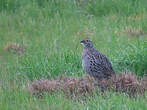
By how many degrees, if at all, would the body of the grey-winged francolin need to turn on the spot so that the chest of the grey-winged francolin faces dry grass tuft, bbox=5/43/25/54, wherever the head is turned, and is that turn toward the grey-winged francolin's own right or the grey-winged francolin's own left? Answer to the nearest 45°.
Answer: approximately 45° to the grey-winged francolin's own right

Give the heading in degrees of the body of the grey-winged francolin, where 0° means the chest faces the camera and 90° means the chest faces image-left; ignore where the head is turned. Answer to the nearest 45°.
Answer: approximately 90°

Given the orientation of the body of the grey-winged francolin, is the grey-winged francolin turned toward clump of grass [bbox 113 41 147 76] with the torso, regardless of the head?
no

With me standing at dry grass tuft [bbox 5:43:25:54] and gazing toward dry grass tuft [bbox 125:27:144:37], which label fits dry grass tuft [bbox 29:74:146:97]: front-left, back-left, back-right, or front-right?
front-right

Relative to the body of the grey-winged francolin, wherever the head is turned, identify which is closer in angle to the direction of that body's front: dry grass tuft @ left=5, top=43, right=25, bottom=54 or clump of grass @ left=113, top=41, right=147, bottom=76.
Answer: the dry grass tuft

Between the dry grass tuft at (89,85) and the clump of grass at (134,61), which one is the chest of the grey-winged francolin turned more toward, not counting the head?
the dry grass tuft

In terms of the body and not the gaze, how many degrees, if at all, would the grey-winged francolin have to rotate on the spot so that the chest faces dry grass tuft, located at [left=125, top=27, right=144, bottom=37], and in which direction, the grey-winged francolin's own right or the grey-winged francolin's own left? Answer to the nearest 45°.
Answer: approximately 90° to the grey-winged francolin's own right
